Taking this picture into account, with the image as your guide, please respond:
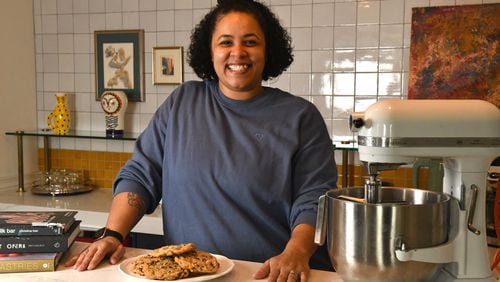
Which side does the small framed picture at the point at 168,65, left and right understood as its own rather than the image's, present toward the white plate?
front

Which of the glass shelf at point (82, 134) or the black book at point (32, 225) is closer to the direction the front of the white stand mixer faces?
the black book

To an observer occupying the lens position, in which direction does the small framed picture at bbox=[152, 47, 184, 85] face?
facing the viewer

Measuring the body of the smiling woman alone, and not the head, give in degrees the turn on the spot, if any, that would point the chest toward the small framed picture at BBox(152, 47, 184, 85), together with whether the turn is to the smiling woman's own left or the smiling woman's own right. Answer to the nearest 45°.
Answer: approximately 180°

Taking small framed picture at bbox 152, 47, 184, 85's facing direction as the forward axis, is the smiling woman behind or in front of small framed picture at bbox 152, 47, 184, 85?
in front

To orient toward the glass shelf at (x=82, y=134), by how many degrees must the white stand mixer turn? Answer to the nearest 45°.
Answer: approximately 45° to its right

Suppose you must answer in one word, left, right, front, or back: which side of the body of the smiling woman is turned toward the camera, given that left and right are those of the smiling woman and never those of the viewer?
front

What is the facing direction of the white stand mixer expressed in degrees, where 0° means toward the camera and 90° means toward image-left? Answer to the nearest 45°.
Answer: approximately 90°

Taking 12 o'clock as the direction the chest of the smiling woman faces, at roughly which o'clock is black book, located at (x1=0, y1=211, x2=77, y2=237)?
The black book is roughly at 2 o'clock from the smiling woman.

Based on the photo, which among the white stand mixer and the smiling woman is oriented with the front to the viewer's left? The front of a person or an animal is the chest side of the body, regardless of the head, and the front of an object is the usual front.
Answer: the white stand mixer

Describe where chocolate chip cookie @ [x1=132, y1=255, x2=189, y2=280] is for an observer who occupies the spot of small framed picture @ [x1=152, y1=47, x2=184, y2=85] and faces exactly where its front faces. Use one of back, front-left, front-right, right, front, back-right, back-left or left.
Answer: front

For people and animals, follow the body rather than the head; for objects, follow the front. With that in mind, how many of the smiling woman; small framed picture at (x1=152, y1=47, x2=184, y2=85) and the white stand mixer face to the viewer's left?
1

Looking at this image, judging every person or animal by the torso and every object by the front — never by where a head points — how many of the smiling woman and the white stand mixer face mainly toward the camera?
1
